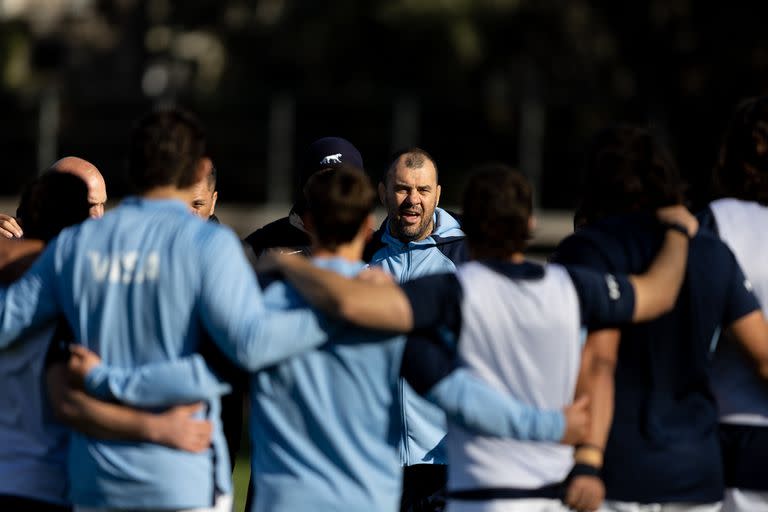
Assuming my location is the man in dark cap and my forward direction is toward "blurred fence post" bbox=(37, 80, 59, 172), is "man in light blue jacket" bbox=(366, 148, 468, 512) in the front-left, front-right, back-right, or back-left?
back-right

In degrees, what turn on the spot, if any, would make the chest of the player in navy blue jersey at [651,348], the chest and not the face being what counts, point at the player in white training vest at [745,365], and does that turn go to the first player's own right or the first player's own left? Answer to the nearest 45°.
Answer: approximately 45° to the first player's own right

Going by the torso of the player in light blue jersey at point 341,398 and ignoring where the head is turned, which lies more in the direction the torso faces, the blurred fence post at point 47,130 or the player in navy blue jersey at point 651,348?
the blurred fence post

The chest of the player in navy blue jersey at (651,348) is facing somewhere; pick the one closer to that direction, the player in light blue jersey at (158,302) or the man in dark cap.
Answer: the man in dark cap

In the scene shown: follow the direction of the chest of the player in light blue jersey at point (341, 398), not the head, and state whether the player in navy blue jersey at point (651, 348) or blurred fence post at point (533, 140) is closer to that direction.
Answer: the blurred fence post

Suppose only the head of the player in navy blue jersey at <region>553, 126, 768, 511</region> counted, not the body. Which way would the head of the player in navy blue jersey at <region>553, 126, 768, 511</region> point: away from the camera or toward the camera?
away from the camera

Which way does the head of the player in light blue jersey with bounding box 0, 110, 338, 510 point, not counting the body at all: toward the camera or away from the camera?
away from the camera

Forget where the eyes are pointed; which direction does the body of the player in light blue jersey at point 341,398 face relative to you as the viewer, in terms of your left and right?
facing away from the viewer

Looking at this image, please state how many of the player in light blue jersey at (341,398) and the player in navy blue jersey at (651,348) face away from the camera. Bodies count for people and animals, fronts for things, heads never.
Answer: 2

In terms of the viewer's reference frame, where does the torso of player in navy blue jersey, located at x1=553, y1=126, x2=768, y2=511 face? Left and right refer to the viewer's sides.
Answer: facing away from the viewer
